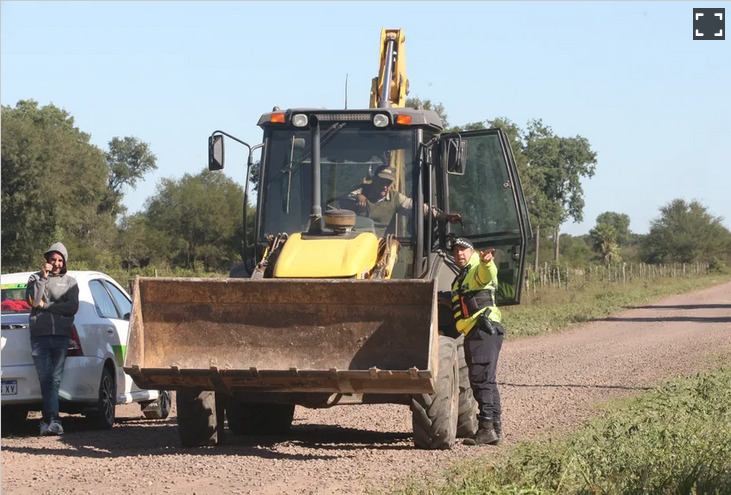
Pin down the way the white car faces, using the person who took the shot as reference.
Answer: facing away from the viewer and to the right of the viewer

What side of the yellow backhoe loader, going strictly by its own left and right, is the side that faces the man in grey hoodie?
right

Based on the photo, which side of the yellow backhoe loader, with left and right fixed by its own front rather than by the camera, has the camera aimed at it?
front

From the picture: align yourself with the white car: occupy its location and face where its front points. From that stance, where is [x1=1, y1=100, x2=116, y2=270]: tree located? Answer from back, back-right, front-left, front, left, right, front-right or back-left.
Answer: front-left

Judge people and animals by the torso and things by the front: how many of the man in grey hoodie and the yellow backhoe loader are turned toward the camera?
2

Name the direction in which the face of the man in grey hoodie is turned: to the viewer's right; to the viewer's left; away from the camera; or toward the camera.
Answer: toward the camera

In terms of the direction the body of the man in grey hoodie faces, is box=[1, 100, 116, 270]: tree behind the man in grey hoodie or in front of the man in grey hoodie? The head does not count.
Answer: behind

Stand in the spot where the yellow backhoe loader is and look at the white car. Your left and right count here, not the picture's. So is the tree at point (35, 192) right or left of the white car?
right

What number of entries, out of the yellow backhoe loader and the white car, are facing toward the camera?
1

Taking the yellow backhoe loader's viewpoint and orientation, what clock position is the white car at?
The white car is roughly at 4 o'clock from the yellow backhoe loader.

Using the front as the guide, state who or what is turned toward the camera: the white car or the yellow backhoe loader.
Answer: the yellow backhoe loader
